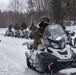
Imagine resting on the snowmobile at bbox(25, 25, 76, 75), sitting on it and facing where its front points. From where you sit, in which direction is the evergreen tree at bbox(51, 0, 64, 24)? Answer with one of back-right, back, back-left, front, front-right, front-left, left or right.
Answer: back-left

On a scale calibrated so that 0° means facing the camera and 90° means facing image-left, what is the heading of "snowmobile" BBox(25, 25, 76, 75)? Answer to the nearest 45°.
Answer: approximately 315°
